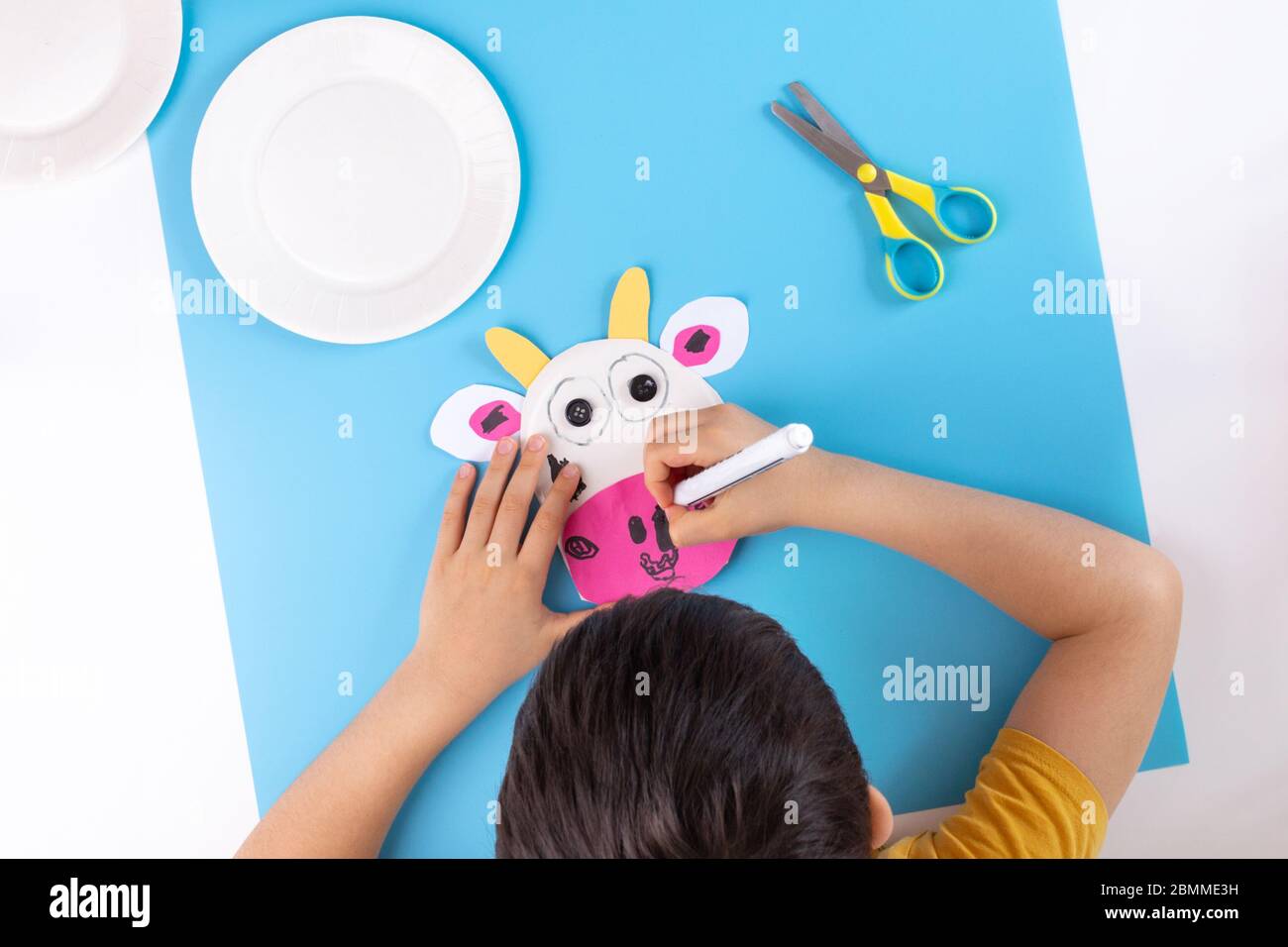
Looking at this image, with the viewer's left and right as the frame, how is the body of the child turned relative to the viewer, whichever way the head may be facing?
facing away from the viewer

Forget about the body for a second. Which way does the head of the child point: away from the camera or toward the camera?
away from the camera
